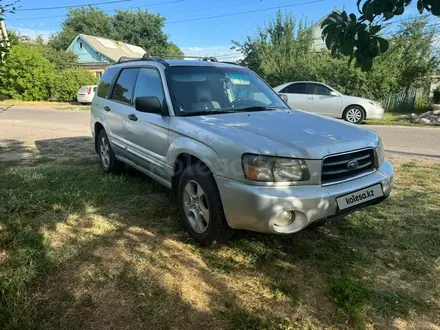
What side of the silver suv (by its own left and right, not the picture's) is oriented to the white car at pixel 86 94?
back

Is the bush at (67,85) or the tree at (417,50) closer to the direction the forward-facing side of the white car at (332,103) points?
the tree

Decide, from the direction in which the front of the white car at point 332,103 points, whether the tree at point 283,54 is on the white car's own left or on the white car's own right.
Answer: on the white car's own left

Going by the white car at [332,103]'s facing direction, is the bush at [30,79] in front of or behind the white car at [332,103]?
behind

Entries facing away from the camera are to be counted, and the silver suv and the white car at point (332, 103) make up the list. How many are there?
0

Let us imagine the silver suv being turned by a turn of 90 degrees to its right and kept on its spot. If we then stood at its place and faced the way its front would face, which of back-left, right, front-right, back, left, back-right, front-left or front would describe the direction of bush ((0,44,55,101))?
right

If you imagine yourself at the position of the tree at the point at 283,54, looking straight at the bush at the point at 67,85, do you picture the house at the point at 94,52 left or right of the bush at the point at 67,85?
right

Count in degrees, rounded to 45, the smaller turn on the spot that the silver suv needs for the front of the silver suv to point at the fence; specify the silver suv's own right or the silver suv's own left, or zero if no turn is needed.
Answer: approximately 90° to the silver suv's own left

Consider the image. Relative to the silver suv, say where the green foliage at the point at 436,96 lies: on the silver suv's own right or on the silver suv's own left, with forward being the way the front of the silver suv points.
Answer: on the silver suv's own left

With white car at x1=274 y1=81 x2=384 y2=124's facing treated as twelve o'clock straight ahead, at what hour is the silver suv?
The silver suv is roughly at 3 o'clock from the white car.

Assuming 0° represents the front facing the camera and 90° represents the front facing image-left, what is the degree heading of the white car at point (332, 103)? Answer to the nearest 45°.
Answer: approximately 270°

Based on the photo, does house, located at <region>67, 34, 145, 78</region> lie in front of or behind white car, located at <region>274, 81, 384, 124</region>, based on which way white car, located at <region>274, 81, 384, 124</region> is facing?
behind

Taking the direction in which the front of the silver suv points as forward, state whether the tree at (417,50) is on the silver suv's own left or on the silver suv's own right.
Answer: on the silver suv's own left
